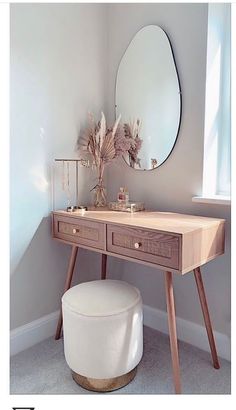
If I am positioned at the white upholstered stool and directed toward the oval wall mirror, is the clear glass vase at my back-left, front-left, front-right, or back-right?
front-left

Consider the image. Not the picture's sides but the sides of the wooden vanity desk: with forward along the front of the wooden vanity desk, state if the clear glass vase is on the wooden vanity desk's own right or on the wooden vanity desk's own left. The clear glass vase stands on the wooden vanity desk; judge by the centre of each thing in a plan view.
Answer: on the wooden vanity desk's own right

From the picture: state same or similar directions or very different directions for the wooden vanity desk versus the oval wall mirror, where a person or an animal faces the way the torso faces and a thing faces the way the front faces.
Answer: same or similar directions

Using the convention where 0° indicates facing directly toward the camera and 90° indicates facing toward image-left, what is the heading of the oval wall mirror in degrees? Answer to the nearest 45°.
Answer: approximately 45°

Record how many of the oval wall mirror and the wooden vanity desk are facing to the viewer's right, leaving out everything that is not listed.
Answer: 0
